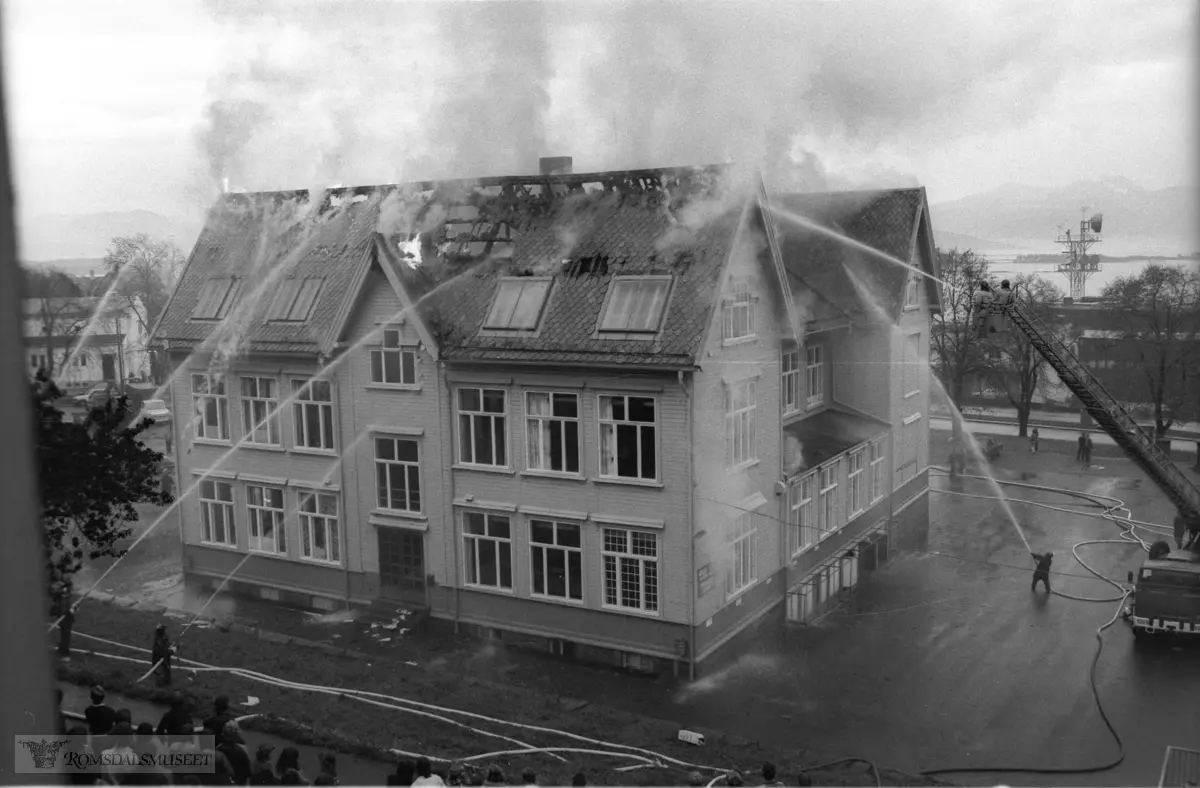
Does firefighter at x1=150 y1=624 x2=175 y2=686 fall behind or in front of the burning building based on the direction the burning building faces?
in front

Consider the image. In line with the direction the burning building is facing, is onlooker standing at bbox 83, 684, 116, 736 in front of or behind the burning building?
in front

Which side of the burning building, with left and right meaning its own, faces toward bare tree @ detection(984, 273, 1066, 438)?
back

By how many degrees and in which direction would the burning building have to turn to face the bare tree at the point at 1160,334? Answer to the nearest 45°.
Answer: approximately 180°

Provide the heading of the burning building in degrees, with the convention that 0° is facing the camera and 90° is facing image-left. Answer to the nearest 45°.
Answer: approximately 45°

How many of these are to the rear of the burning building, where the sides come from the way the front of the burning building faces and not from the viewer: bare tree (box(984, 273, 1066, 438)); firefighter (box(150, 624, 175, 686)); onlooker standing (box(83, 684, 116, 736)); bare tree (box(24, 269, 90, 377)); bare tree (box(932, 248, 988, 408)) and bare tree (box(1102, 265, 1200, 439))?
3

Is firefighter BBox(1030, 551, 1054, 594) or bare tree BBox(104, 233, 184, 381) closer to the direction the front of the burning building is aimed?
the bare tree

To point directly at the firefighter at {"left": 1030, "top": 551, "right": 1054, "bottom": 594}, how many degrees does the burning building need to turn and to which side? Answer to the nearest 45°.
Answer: approximately 135° to its left

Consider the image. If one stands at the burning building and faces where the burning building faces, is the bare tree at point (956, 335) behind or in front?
behind

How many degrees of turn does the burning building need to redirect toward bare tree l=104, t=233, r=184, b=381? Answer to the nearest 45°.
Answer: approximately 45° to its right

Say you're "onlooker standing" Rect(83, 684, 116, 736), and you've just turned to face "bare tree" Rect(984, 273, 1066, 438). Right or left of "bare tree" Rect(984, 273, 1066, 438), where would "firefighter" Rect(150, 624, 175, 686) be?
left

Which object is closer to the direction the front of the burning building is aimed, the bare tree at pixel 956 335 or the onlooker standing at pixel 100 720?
the onlooker standing

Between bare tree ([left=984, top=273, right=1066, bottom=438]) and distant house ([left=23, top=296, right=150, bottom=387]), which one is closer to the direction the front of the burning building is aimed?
the distant house

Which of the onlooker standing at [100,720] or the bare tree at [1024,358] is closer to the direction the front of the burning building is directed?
the onlooker standing
